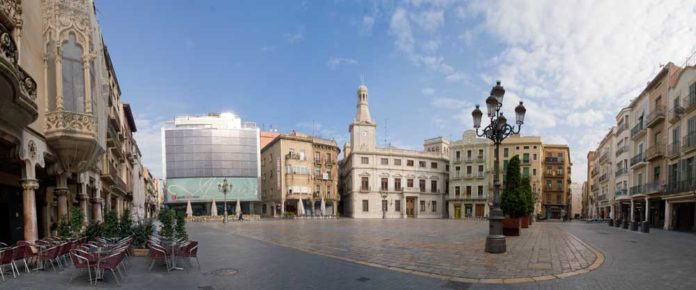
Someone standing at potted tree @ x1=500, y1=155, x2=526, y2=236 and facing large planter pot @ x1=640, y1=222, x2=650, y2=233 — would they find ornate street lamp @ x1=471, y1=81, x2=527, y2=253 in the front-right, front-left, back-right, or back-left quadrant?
back-right

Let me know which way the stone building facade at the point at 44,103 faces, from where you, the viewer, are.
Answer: facing the viewer and to the right of the viewer

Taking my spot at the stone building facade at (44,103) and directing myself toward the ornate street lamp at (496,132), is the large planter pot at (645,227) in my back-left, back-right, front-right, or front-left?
front-left

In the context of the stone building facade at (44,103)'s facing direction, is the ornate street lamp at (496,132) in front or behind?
in front
